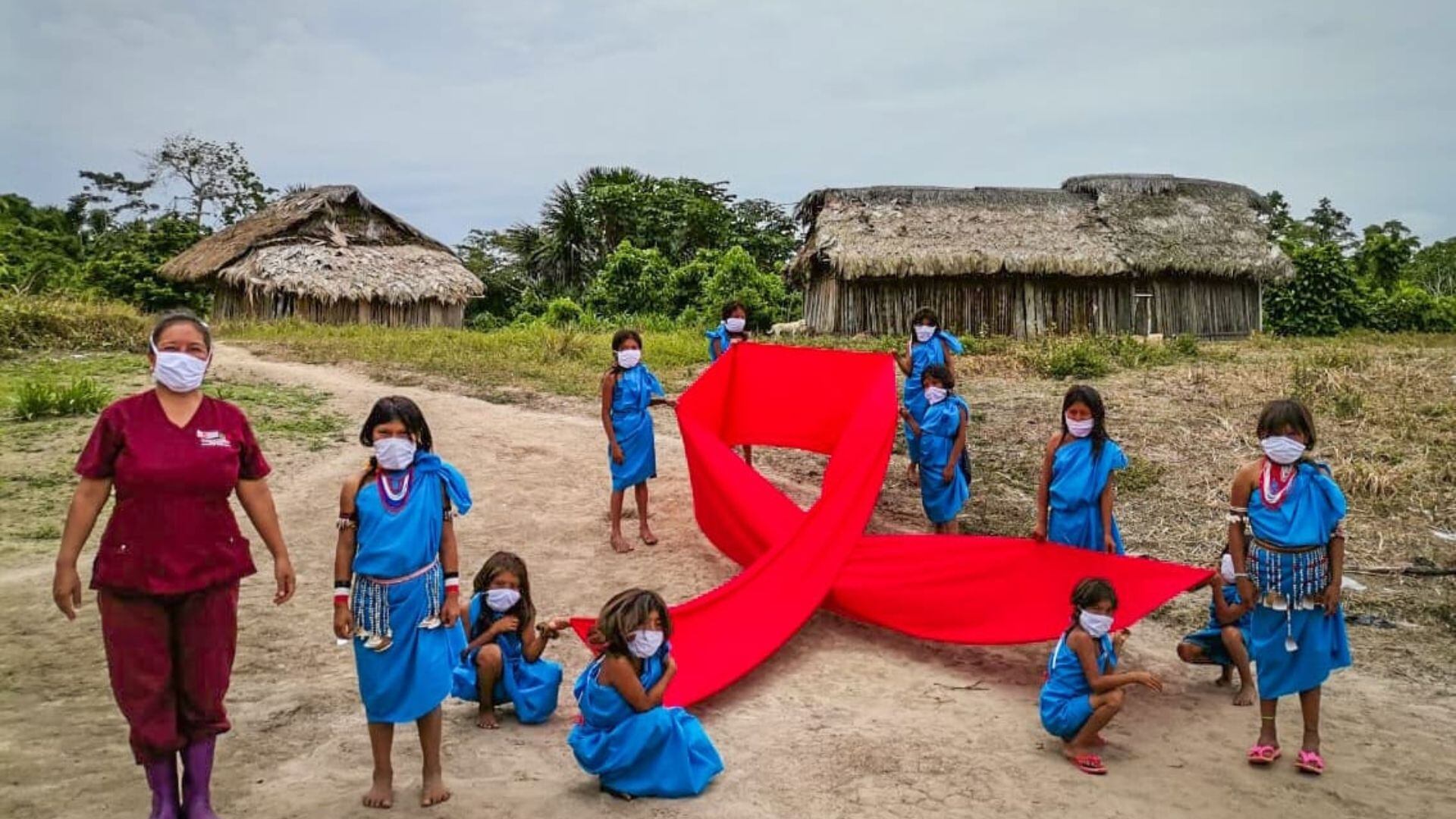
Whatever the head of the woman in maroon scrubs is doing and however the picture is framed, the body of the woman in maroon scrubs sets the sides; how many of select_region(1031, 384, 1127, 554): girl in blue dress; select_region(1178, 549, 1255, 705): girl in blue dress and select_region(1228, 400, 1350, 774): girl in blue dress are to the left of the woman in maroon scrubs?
3

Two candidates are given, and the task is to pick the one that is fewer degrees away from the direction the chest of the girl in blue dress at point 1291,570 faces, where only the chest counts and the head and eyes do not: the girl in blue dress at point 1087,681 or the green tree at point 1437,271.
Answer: the girl in blue dress

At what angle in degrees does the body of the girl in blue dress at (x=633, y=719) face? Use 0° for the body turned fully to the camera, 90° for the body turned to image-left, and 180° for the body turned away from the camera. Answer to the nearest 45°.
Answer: approximately 315°

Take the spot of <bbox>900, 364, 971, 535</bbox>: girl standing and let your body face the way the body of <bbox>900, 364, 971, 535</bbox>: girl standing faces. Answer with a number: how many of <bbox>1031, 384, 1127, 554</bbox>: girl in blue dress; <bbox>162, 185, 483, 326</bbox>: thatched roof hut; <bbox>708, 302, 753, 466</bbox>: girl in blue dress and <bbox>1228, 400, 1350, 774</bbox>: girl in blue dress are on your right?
2

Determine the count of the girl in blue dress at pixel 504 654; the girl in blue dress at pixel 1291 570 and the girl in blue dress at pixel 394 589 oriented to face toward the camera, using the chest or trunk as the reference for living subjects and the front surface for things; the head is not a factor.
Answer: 3

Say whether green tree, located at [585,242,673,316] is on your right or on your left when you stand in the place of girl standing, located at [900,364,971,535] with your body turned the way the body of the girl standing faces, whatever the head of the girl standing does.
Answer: on your right

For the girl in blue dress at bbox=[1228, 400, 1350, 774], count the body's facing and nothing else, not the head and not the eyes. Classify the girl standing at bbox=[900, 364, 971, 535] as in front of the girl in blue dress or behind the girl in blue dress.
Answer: behind

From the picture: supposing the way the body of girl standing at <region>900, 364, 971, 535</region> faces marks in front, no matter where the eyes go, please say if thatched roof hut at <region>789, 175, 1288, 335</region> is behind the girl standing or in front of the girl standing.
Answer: behind

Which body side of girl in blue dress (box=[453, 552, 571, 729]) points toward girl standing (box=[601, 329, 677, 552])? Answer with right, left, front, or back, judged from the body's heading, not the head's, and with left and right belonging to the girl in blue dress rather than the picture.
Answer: back
